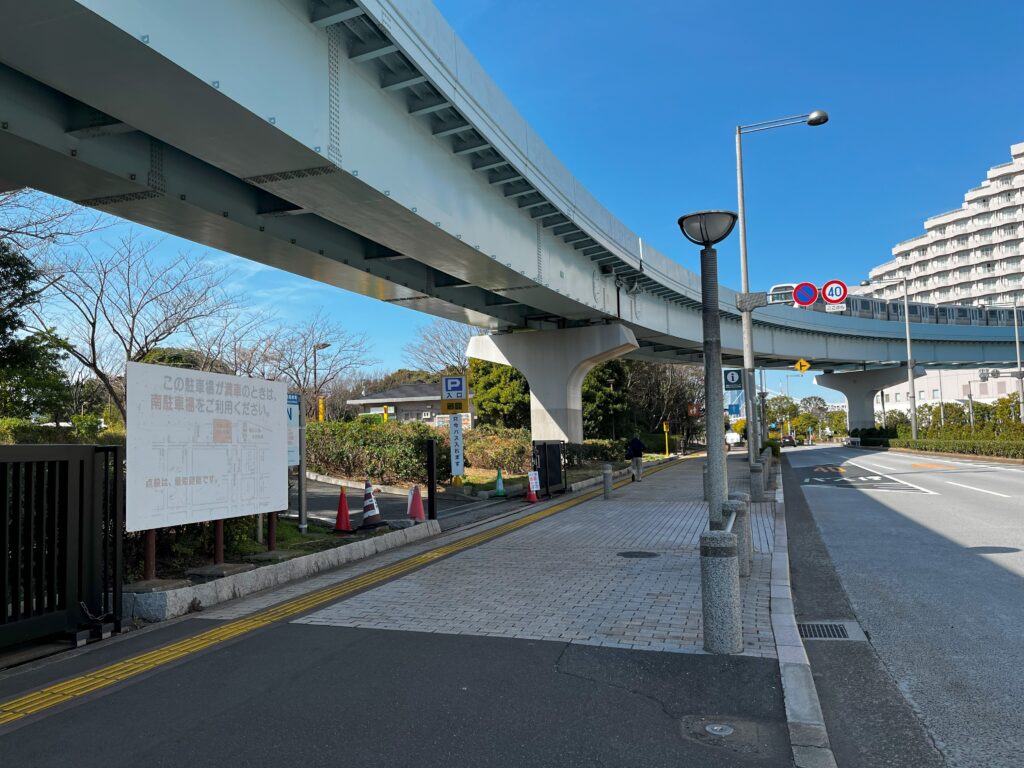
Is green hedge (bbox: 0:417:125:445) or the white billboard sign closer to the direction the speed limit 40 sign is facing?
the white billboard sign

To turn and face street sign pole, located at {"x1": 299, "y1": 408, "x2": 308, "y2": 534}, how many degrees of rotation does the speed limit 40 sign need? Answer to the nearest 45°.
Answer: approximately 45° to its right

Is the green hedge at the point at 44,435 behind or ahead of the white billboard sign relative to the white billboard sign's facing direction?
behind

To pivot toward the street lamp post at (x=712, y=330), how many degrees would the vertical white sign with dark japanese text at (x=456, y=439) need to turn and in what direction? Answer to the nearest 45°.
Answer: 0° — it already faces it

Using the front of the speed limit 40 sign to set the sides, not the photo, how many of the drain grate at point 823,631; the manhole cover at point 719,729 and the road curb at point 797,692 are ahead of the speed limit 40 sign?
3

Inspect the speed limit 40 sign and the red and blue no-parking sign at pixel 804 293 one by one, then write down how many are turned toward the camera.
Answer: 2

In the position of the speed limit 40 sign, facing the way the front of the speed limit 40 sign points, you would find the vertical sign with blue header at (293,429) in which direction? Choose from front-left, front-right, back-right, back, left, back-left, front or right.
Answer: front-right

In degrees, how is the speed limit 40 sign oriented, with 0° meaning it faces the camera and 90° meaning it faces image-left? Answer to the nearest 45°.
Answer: approximately 0°

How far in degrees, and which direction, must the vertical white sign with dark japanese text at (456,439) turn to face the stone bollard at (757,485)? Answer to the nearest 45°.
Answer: approximately 90° to its left
